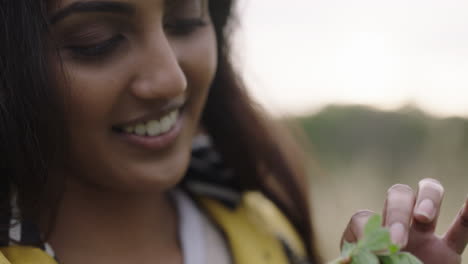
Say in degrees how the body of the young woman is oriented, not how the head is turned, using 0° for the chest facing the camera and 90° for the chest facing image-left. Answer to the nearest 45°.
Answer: approximately 315°
